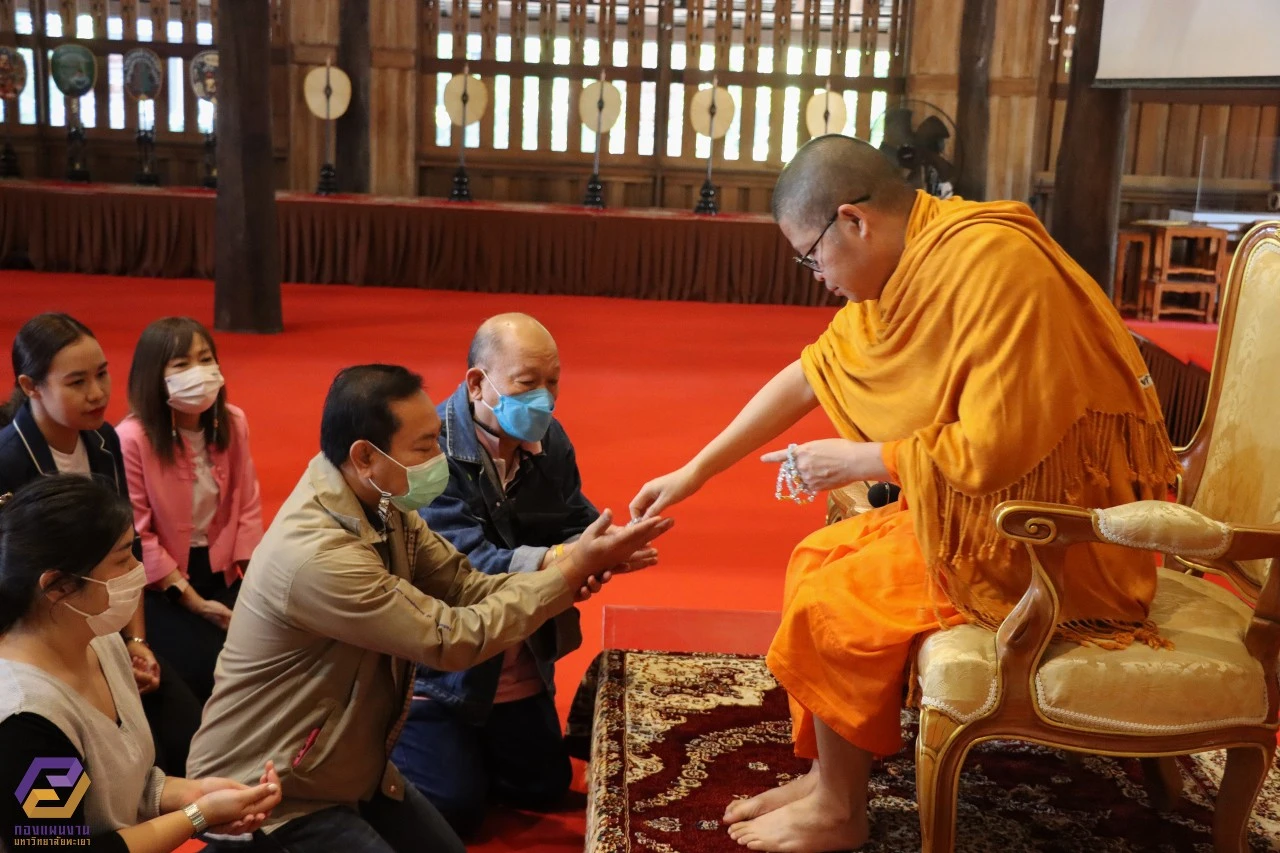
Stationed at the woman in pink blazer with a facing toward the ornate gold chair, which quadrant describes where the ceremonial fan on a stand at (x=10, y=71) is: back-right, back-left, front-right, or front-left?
back-left

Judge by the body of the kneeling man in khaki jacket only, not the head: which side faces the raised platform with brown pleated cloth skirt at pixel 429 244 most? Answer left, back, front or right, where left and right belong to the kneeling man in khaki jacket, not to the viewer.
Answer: left

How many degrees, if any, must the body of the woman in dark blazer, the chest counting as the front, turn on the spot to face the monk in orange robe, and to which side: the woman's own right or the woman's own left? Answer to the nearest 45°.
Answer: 0° — they already face them

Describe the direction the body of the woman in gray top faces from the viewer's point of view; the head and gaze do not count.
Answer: to the viewer's right
